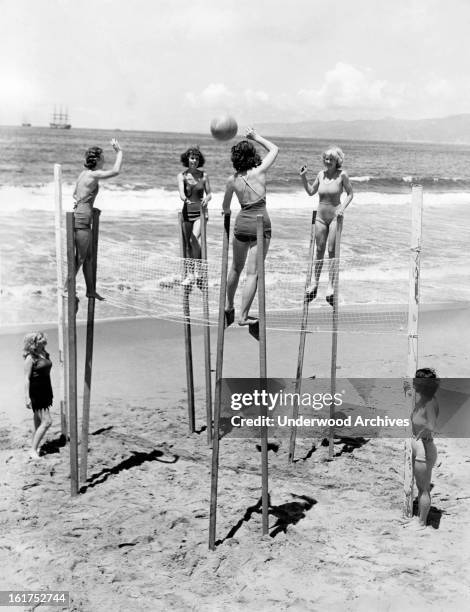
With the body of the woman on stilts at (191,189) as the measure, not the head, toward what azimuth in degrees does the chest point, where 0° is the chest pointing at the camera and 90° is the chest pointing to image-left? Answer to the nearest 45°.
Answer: approximately 0°

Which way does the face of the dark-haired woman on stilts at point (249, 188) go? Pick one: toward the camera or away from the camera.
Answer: away from the camera

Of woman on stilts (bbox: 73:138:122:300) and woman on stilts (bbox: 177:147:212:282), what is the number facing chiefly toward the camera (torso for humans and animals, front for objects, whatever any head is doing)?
1

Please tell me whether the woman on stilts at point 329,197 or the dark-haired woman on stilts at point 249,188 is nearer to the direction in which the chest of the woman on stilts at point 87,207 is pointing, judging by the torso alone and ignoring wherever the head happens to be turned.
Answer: the woman on stilts

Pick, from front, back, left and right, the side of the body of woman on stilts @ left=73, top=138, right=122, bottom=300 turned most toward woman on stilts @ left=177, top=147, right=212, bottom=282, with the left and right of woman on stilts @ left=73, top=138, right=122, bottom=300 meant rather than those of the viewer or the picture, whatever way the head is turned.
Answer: front

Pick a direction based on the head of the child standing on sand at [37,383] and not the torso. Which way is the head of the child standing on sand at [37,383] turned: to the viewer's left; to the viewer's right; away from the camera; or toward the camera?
to the viewer's right

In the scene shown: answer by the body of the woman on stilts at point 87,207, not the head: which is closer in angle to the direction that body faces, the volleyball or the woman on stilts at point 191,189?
the woman on stilts

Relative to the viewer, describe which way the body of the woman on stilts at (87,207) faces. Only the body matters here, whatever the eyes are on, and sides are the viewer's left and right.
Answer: facing away from the viewer and to the right of the viewer

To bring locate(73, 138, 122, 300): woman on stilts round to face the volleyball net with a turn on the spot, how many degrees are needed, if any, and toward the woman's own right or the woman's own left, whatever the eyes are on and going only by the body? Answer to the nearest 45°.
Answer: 0° — they already face it

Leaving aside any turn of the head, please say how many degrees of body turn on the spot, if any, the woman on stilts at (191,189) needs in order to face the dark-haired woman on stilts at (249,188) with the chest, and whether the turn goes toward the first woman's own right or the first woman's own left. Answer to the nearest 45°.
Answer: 0° — they already face them

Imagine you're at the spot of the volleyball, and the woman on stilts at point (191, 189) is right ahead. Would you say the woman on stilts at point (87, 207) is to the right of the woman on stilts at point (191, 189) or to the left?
left
